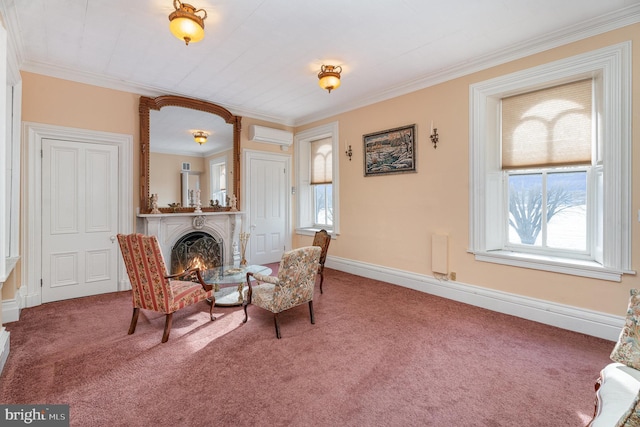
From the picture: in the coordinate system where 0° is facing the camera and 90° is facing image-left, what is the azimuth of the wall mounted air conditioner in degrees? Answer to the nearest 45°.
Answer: approximately 315°

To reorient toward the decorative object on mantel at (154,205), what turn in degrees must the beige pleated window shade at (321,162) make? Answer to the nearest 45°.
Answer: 0° — it already faces it

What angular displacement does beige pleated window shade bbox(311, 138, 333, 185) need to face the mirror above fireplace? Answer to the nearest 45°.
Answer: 0° — it already faces it

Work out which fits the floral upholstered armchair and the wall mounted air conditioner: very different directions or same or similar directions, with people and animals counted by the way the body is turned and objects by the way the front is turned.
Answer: very different directions

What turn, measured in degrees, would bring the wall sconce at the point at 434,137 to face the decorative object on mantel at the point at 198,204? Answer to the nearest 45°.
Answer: approximately 45° to its right

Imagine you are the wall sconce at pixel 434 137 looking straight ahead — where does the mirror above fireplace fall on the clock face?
The mirror above fireplace is roughly at 1 o'clock from the wall sconce.
